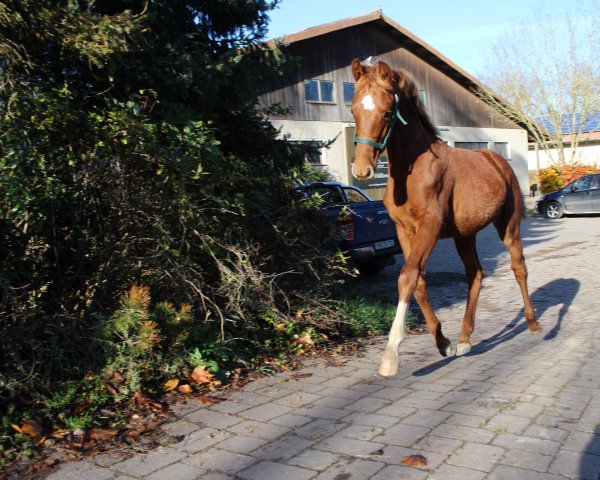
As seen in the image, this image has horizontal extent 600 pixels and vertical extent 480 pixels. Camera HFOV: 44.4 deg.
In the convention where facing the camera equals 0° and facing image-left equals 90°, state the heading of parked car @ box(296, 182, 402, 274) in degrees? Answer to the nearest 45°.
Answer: approximately 135°

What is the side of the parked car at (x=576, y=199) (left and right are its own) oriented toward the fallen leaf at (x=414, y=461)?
left

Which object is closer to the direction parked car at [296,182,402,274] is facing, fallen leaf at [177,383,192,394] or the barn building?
the barn building

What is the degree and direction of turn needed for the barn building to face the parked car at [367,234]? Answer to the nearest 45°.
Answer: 0° — it already faces it

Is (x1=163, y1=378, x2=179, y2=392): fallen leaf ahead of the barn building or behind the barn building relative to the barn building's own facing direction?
ahead

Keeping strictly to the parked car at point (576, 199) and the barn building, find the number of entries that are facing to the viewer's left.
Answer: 1

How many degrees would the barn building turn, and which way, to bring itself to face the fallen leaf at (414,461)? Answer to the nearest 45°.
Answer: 0° — it already faces it

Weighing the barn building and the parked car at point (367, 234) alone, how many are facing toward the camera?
1

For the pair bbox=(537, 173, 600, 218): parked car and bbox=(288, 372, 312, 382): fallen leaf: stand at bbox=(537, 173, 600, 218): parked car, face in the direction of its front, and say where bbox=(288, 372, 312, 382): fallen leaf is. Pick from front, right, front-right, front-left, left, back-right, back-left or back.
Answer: left

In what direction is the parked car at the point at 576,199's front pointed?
to the viewer's left

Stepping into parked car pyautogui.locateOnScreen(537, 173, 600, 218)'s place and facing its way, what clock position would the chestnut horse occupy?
The chestnut horse is roughly at 9 o'clock from the parked car.

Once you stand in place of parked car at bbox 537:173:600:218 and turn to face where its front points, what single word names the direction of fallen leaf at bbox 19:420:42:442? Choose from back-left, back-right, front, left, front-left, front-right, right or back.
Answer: left

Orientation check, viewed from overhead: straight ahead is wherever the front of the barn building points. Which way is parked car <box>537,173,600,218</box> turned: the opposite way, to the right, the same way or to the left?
to the right

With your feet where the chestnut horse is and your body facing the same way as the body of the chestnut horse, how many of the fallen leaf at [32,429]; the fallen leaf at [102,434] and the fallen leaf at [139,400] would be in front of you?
3

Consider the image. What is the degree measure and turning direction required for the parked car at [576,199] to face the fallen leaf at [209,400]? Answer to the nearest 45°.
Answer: approximately 90° to its left

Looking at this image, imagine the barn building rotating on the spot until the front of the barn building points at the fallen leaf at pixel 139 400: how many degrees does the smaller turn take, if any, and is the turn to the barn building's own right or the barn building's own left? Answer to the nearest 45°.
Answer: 0° — it already faces it

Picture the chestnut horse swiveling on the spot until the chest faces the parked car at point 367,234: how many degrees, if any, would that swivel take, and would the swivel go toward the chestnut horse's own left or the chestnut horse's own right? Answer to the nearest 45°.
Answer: approximately 135° to the chestnut horse's own right
